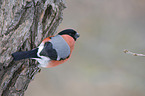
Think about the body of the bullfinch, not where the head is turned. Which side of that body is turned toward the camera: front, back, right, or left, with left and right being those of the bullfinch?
right
